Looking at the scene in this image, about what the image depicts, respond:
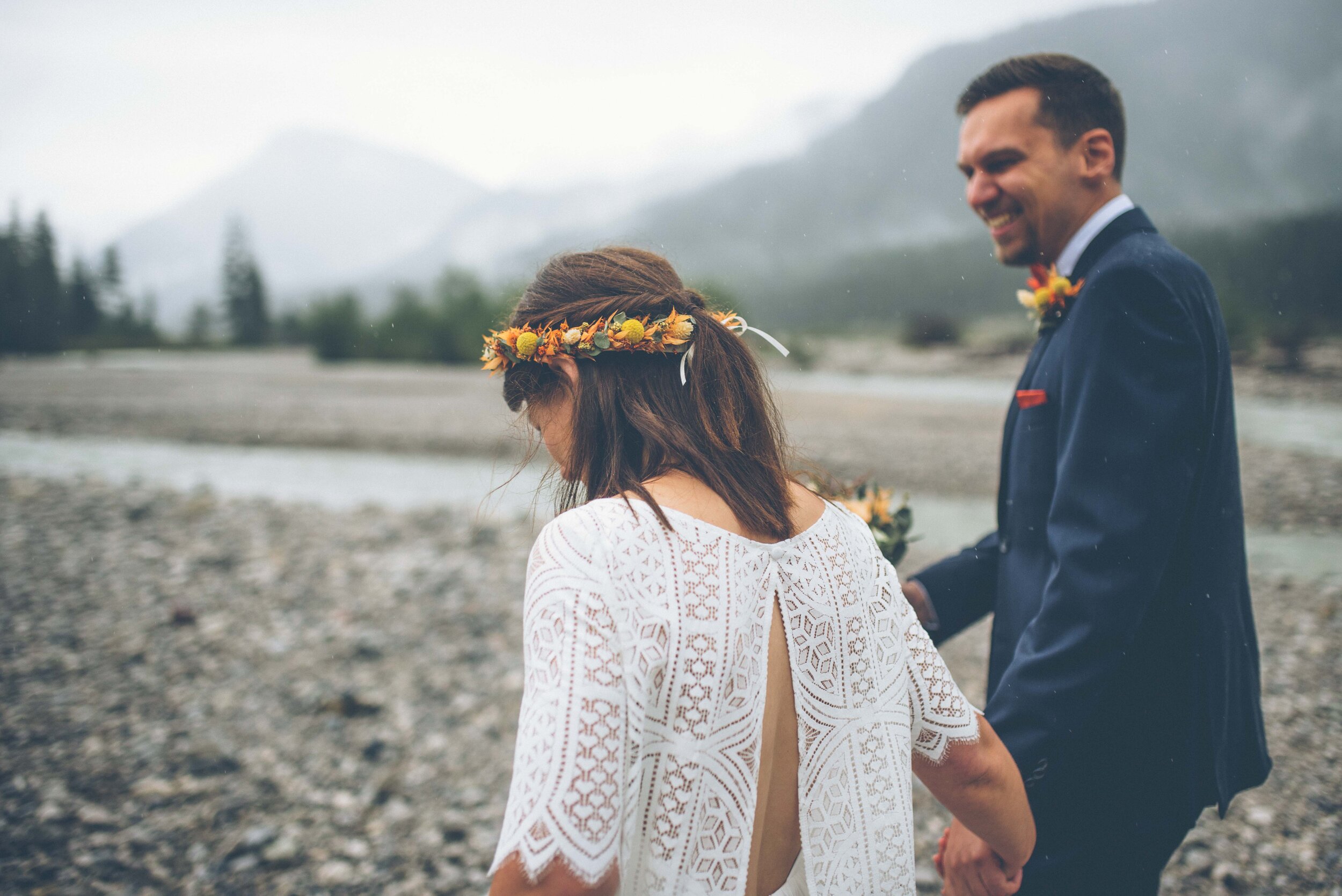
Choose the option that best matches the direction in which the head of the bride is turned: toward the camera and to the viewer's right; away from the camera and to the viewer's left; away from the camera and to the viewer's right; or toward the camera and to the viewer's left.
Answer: away from the camera and to the viewer's left

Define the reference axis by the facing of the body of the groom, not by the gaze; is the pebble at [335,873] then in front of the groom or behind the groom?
in front

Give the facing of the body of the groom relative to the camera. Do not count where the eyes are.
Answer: to the viewer's left
